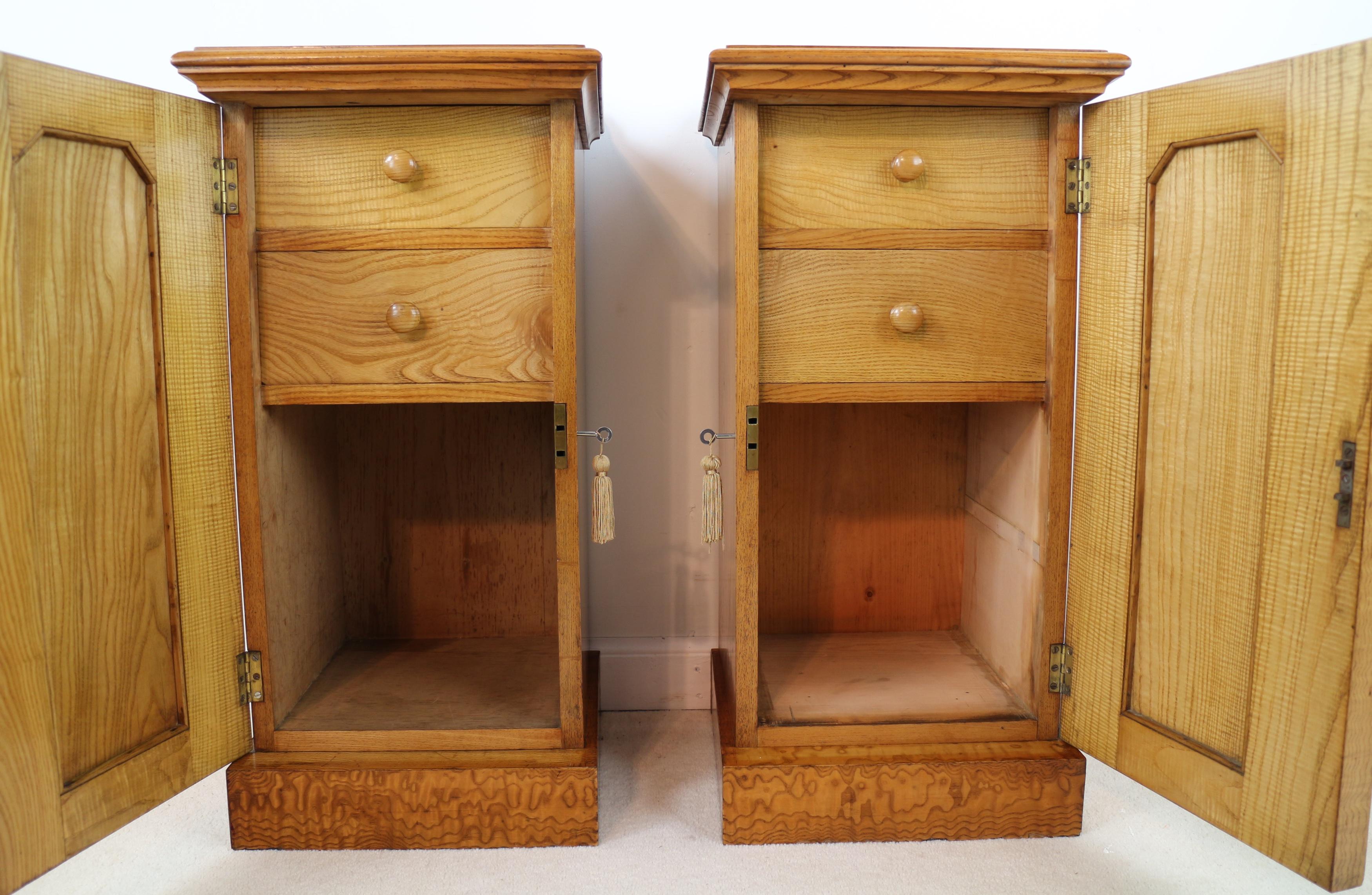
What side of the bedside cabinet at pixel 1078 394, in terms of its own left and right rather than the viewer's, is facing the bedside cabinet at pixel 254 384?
right

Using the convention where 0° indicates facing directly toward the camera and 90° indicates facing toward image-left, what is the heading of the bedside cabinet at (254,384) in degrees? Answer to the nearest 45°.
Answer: approximately 0°

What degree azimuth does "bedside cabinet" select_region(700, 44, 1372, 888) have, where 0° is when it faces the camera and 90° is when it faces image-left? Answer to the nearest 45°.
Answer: approximately 0°

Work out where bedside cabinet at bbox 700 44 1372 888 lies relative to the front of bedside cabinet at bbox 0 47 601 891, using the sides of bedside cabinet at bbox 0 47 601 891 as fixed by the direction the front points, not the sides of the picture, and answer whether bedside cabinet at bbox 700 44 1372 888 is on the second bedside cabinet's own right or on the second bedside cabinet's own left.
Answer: on the second bedside cabinet's own left

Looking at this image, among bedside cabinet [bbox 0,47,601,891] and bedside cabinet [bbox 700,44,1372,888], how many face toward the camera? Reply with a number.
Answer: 2
